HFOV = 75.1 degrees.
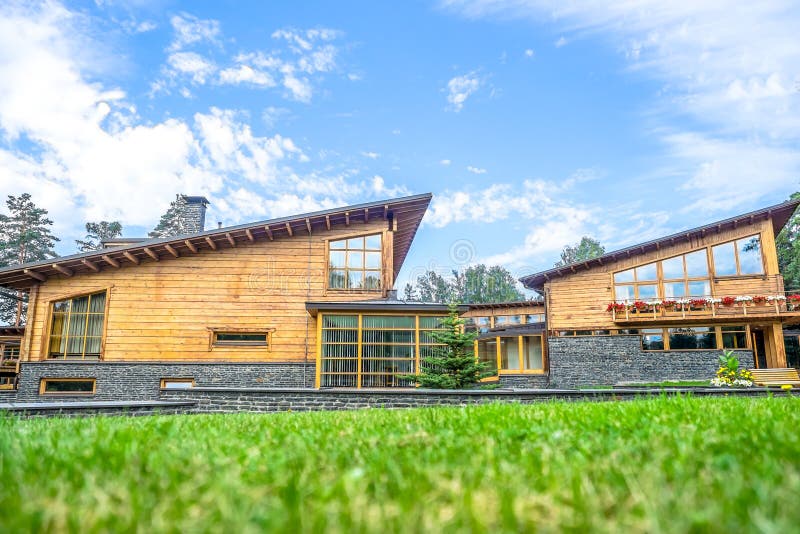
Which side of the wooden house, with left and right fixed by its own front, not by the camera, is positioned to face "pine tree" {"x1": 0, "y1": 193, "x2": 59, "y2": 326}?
right

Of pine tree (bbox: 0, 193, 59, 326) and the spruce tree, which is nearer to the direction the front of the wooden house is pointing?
the spruce tree

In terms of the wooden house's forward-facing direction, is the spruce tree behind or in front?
in front

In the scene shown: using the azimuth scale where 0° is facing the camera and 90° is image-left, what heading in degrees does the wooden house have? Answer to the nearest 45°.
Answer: approximately 0°
